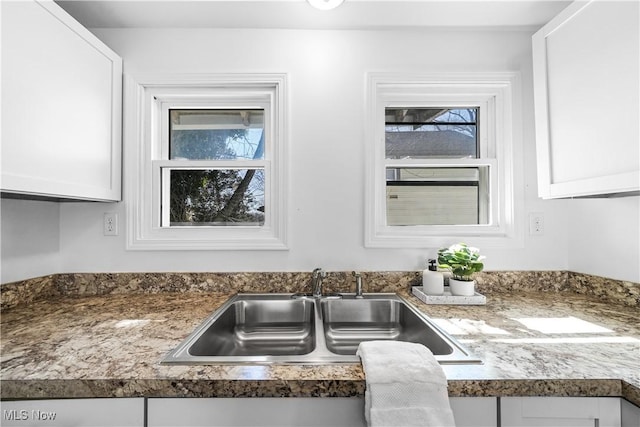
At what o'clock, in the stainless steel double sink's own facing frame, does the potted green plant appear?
The potted green plant is roughly at 9 o'clock from the stainless steel double sink.

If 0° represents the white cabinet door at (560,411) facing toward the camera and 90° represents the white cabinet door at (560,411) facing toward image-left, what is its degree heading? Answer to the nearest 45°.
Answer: approximately 0°

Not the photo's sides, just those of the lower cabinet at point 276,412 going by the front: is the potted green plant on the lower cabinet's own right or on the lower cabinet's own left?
on the lower cabinet's own left

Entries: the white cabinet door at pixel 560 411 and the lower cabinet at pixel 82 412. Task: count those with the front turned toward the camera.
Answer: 2

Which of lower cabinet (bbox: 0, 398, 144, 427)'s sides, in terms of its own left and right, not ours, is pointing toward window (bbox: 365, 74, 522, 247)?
left
